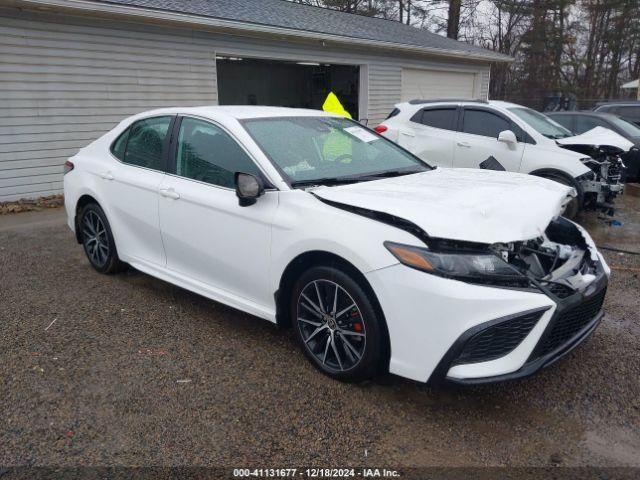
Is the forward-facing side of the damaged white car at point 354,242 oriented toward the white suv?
no

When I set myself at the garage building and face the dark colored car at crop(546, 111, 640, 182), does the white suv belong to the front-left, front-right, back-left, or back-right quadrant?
front-right

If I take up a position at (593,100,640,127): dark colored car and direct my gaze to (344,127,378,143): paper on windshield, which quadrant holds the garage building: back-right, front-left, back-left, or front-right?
front-right

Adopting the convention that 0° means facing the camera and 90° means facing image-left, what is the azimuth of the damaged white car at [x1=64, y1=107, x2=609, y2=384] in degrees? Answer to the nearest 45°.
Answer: approximately 315°

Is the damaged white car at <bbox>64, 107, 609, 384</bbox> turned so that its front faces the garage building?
no

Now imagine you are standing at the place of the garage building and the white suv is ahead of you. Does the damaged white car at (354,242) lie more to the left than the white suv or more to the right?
right

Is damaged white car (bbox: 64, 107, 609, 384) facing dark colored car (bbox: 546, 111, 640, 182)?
no

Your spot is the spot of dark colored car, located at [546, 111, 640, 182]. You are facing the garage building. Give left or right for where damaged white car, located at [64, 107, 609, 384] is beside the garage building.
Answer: left

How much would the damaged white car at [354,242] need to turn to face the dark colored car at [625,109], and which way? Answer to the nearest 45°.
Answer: approximately 90° to its left
